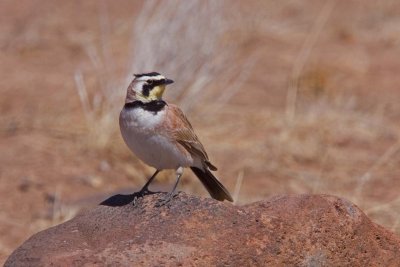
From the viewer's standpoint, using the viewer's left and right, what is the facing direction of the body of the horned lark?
facing the viewer and to the left of the viewer
